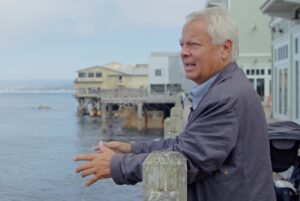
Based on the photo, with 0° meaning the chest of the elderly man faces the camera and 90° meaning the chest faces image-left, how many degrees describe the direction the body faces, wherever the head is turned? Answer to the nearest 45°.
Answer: approximately 90°

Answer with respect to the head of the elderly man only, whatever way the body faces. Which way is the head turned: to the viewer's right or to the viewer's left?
to the viewer's left

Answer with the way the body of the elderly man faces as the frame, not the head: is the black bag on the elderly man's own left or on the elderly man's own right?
on the elderly man's own right
